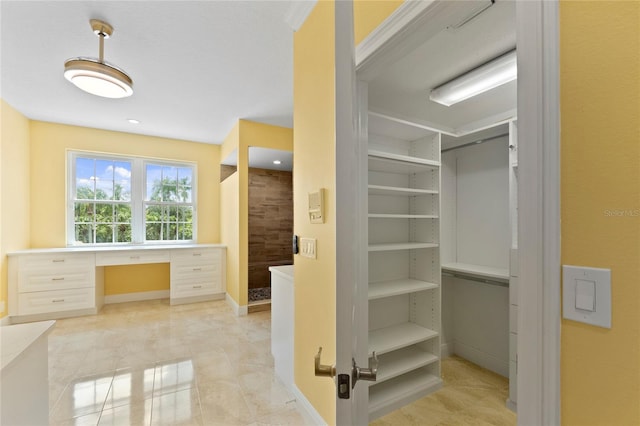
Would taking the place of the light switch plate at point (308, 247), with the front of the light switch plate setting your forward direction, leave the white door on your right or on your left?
on your left

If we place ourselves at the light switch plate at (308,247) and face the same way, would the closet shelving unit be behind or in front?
behind

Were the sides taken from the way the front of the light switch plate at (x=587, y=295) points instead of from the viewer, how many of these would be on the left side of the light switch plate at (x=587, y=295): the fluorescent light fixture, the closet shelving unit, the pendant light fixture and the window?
0

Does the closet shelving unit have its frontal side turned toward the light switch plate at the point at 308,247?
no

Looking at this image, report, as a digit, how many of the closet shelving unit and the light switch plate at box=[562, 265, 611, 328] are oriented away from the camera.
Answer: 0

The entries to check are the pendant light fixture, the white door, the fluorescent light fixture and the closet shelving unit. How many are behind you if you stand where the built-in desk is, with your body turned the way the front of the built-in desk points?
0

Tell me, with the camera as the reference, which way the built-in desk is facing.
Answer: facing the viewer and to the right of the viewer

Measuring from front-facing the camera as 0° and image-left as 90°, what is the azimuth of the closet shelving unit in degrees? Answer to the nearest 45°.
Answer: approximately 315°

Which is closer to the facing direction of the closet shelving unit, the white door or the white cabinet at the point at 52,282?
the white door

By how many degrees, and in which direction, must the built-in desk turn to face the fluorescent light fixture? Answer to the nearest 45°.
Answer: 0° — it already faces it

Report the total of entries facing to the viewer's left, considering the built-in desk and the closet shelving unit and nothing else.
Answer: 0

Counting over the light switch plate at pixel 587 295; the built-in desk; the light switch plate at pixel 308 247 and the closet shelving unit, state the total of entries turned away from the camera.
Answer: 0
